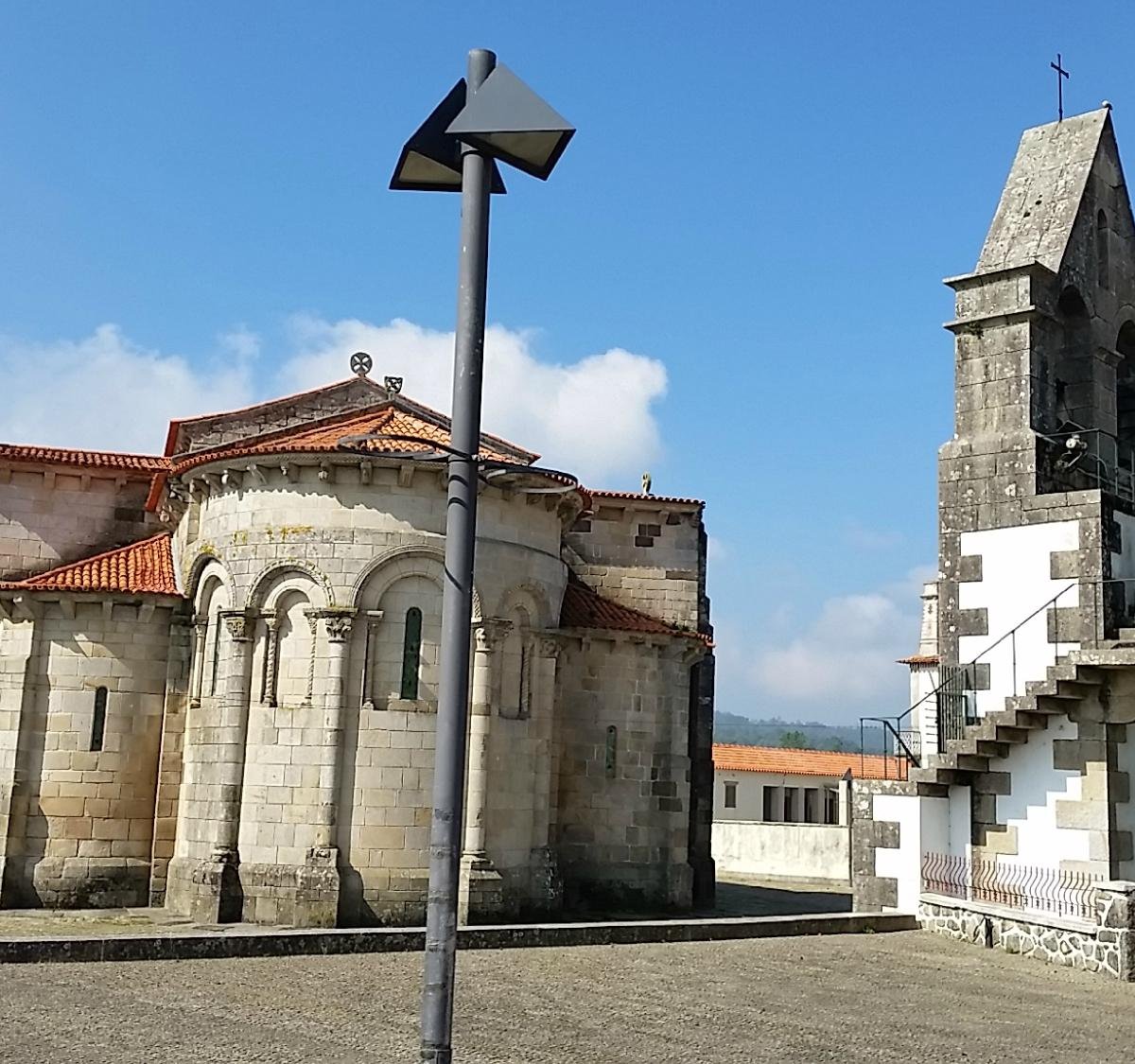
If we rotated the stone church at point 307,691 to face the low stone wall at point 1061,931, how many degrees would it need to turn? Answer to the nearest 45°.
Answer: approximately 135° to its right

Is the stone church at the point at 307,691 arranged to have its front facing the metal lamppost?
no

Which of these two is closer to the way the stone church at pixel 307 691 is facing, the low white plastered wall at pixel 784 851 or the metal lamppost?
the low white plastered wall

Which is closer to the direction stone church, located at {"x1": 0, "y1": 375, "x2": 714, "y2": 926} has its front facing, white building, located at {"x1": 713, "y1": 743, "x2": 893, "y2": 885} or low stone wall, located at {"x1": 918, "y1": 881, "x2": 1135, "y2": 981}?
the white building

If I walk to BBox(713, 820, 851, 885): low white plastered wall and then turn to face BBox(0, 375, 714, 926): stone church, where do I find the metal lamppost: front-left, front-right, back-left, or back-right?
front-left

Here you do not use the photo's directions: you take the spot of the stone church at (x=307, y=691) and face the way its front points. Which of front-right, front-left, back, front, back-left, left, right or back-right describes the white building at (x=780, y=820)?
front-right

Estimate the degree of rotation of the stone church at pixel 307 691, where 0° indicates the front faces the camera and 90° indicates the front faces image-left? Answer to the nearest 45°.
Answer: approximately 180°

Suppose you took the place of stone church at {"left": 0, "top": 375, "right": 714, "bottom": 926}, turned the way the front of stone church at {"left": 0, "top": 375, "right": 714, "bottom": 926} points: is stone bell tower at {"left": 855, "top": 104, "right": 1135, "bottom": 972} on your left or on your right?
on your right
